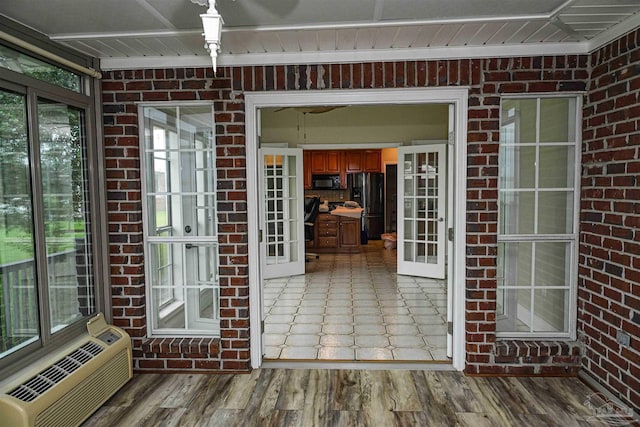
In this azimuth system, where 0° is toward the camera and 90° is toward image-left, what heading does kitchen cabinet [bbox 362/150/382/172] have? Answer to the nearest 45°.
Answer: approximately 0°

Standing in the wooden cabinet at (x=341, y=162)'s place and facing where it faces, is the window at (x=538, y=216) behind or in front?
in front

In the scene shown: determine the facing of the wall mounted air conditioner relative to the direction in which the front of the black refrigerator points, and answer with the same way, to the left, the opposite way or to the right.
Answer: to the left

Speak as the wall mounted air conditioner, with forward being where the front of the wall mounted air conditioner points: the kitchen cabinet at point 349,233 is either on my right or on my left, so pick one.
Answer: on my left

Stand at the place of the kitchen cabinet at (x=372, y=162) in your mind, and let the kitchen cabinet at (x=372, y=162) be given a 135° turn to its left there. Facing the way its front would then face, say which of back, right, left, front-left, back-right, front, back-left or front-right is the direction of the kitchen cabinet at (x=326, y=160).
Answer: back-left

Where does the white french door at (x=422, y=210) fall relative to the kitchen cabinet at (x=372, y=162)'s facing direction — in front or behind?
in front

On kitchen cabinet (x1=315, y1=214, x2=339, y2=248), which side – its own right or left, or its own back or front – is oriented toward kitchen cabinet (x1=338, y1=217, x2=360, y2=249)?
left

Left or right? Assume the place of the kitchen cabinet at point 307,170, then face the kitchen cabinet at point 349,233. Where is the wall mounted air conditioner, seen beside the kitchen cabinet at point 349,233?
right

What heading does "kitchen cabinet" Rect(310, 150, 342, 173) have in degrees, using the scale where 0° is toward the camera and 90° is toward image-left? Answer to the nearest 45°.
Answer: approximately 0°
